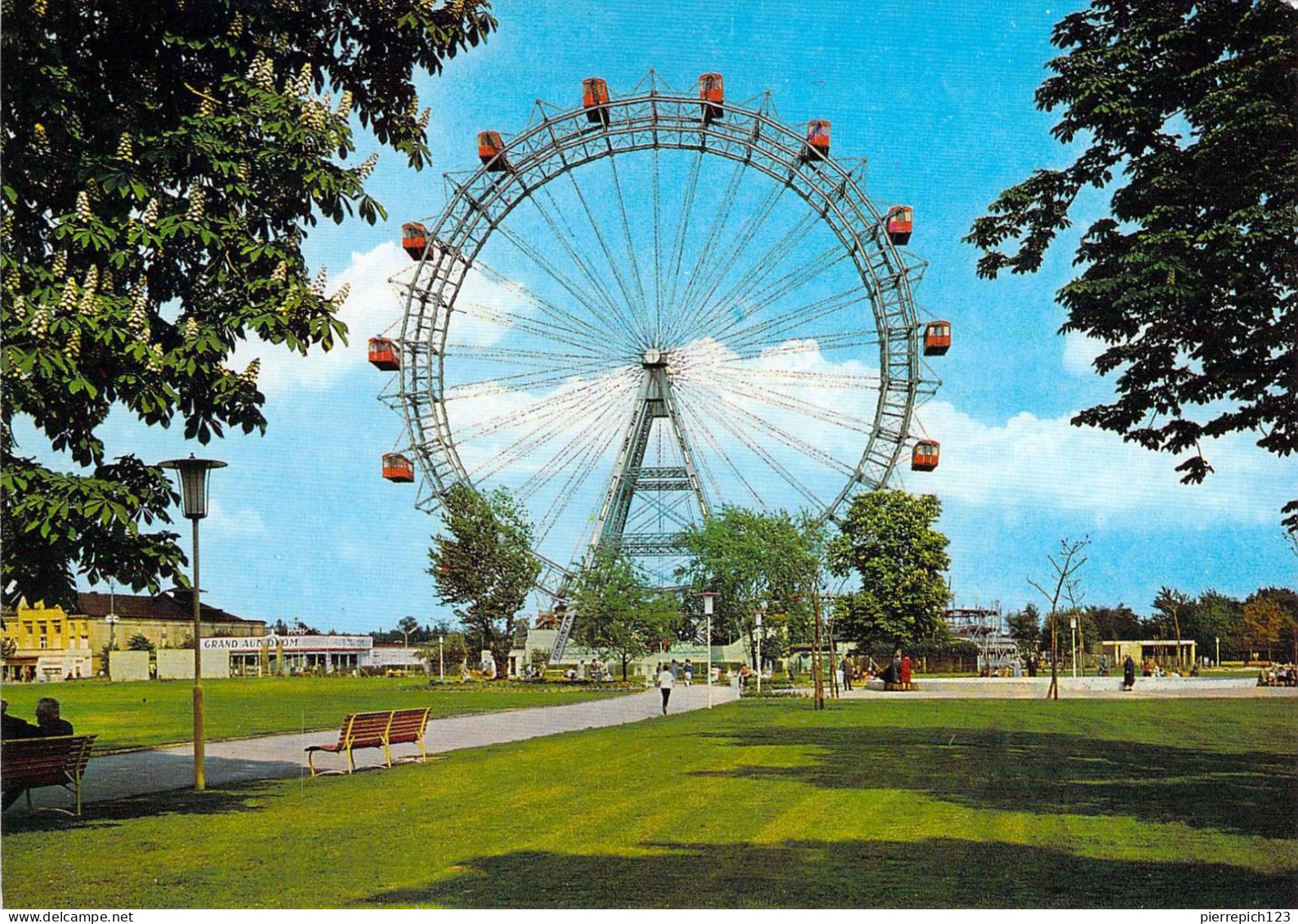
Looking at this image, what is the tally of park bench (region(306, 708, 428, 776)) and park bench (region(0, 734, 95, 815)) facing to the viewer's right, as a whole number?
0

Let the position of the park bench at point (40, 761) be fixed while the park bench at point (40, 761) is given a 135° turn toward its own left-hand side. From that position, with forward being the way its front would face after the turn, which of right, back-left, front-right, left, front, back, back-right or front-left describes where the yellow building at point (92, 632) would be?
back

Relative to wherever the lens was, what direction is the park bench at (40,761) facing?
facing away from the viewer and to the left of the viewer

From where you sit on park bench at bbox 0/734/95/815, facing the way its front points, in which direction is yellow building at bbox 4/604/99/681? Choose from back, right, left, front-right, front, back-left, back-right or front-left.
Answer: front-right
